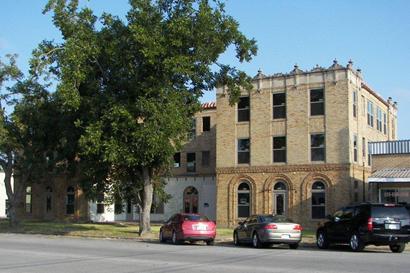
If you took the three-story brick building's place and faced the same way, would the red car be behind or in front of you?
in front

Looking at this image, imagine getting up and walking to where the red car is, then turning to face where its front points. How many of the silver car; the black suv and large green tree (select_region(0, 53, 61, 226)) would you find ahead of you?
1

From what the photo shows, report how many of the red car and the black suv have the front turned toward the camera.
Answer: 0

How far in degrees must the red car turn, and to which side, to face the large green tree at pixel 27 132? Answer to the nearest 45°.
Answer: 0° — it already faces it

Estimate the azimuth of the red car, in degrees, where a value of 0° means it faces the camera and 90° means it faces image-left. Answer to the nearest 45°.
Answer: approximately 135°

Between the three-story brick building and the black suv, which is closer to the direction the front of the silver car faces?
the three-story brick building

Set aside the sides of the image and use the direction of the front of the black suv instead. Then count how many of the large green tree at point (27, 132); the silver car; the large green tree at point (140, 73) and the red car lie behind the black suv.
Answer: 0

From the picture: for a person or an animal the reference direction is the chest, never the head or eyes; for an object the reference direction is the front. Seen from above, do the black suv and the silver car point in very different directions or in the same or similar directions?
same or similar directions

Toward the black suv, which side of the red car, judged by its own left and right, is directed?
right

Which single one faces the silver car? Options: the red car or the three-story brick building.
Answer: the three-story brick building

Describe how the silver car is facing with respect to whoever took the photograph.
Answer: facing away from the viewer and to the left of the viewer

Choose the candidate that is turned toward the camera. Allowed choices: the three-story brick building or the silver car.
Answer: the three-story brick building

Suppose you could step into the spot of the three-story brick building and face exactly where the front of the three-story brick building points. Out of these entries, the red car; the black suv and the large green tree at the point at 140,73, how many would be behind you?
0

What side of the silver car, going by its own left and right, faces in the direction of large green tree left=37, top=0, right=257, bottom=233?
front

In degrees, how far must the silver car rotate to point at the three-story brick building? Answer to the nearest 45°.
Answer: approximately 45° to its right

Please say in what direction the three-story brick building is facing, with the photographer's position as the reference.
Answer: facing the viewer

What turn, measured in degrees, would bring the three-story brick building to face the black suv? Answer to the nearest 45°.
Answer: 0° — it already faces it

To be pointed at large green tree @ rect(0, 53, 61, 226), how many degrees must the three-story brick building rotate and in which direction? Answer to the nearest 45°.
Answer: approximately 90° to its right

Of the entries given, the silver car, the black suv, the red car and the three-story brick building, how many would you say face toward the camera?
1

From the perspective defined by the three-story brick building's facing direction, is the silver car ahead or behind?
ahead
